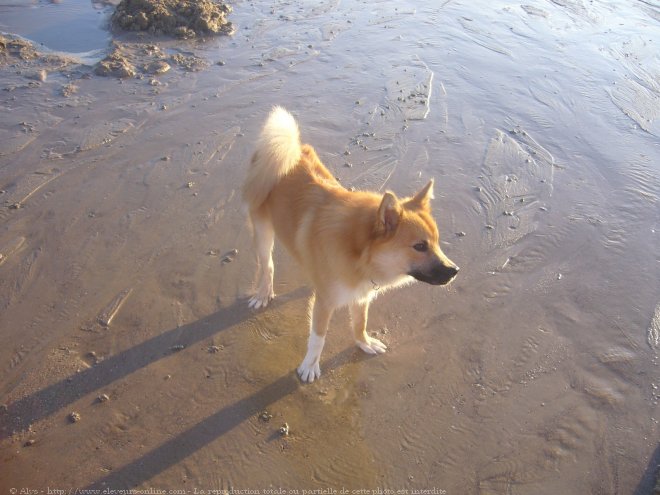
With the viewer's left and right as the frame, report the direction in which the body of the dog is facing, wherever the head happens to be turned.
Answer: facing the viewer and to the right of the viewer
